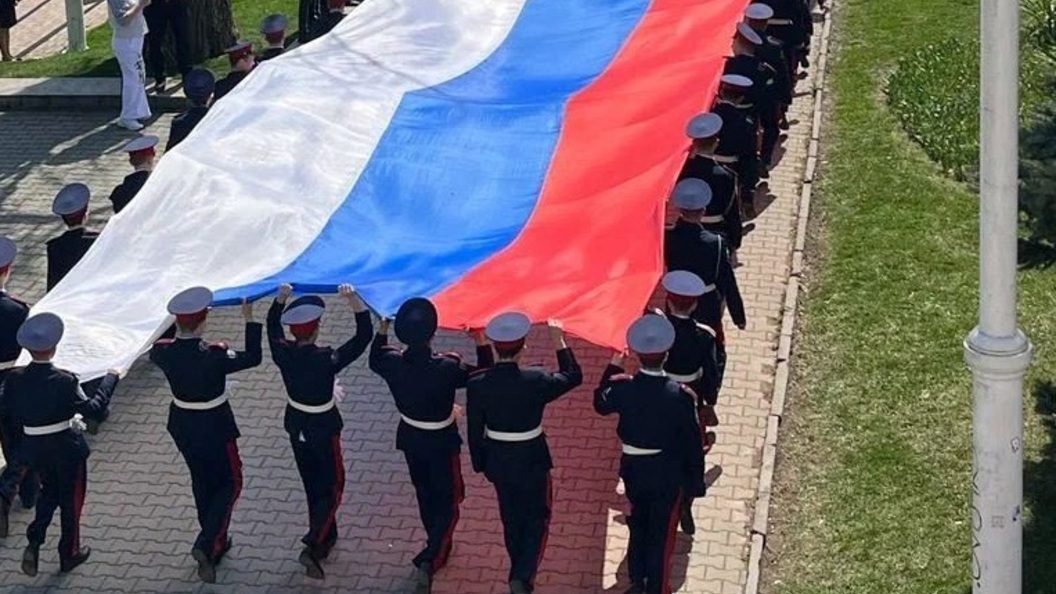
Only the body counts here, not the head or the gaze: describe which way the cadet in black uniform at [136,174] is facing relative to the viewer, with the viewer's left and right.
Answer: facing away from the viewer and to the right of the viewer

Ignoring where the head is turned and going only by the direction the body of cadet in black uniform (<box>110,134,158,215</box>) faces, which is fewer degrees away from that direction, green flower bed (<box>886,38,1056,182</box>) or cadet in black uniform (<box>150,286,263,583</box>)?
the green flower bed

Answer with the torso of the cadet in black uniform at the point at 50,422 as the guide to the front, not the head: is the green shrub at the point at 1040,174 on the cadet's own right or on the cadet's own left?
on the cadet's own right

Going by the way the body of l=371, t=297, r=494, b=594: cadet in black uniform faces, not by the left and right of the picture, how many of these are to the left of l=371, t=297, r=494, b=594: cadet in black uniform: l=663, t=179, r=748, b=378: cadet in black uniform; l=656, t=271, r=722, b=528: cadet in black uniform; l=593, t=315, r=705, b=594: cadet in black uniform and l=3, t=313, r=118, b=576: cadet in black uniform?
1

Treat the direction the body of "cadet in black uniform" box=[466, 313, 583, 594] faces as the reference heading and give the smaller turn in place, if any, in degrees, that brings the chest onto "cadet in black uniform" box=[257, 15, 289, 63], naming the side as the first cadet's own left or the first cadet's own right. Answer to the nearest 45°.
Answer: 0° — they already face them

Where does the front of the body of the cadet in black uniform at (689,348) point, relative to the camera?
away from the camera

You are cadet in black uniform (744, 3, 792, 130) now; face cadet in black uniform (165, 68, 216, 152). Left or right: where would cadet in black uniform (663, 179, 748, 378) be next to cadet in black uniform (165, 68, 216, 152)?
left

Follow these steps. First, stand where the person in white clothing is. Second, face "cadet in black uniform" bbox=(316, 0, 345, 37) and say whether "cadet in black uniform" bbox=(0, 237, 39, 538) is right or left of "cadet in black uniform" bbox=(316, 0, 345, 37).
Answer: right

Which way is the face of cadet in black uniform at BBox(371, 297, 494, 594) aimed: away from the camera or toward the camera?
away from the camera

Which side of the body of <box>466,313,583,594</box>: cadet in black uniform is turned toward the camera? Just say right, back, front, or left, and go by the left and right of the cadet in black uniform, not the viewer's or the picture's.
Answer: back

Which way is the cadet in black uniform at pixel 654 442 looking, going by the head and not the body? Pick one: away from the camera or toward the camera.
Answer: away from the camera

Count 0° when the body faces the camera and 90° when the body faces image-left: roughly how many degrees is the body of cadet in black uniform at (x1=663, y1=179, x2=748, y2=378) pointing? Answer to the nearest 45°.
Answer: approximately 180°

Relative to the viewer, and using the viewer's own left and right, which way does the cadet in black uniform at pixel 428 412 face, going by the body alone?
facing away from the viewer

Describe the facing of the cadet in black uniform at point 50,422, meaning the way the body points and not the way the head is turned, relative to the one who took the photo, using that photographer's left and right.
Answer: facing away from the viewer and to the right of the viewer

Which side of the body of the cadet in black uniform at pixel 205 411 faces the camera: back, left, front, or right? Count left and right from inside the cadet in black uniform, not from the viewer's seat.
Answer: back

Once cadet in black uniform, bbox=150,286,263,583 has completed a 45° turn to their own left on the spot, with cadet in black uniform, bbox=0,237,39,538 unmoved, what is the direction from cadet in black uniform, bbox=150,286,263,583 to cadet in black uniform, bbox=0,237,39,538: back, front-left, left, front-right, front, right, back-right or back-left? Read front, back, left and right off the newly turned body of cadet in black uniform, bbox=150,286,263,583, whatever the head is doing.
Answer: front
